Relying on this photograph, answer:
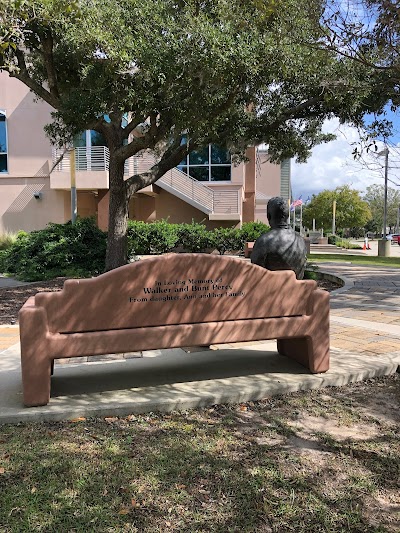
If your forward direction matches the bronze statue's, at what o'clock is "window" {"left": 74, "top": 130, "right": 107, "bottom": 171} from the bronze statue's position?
The window is roughly at 11 o'clock from the bronze statue.

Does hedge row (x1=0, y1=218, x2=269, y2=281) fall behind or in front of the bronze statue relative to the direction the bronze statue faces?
in front

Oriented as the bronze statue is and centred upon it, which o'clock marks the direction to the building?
The building is roughly at 11 o'clock from the bronze statue.

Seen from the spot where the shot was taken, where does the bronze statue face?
facing away from the viewer

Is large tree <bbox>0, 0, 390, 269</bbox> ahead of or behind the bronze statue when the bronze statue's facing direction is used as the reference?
ahead
